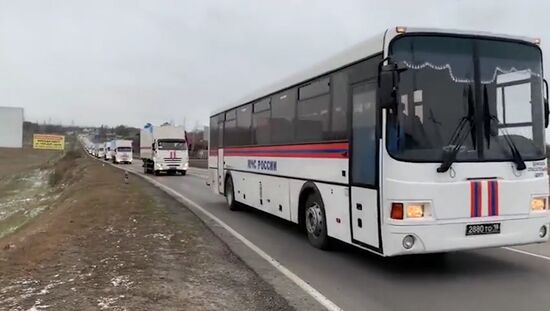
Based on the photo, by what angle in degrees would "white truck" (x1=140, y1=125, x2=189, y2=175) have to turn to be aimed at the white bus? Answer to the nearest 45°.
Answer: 0° — it already faces it

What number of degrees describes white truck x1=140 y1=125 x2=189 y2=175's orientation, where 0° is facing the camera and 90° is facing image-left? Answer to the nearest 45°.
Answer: approximately 0°

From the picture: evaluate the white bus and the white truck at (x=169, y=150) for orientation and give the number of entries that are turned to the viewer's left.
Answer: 0

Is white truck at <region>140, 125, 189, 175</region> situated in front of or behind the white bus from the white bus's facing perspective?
behind

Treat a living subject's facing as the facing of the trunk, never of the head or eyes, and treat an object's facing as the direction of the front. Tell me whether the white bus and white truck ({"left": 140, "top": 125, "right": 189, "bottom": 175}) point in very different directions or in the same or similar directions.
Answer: same or similar directions

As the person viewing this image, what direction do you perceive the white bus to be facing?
facing the viewer and to the right of the viewer
